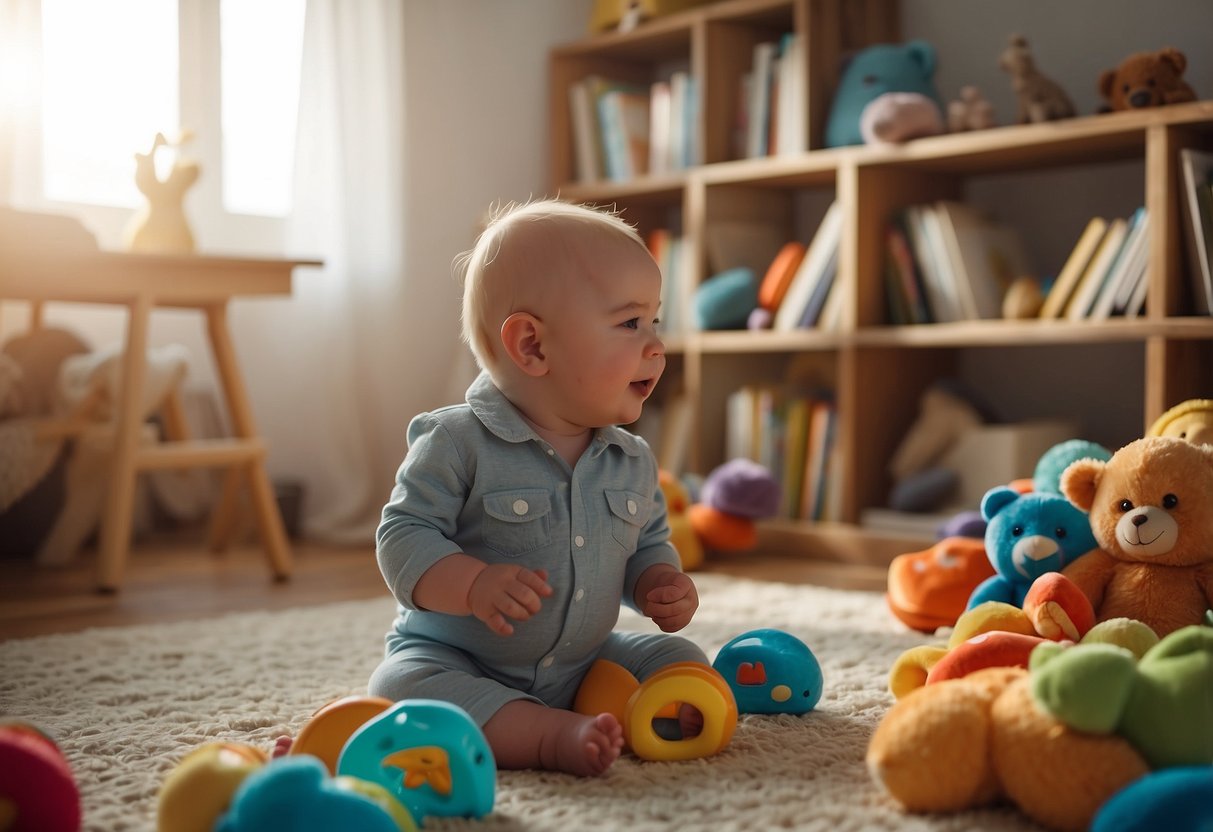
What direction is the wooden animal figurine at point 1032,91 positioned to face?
to the viewer's left

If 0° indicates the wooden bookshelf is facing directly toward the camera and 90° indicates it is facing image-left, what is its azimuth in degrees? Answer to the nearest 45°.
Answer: approximately 45°

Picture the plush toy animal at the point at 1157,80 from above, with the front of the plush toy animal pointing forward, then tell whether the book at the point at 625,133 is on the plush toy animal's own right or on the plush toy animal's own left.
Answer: on the plush toy animal's own right

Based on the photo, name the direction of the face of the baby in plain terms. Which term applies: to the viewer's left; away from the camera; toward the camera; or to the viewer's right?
to the viewer's right

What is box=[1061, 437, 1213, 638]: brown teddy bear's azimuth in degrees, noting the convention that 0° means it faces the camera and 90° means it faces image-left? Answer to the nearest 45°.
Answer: approximately 0°

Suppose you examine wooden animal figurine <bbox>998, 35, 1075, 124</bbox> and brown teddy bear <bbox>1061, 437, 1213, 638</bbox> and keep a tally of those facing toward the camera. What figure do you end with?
1
